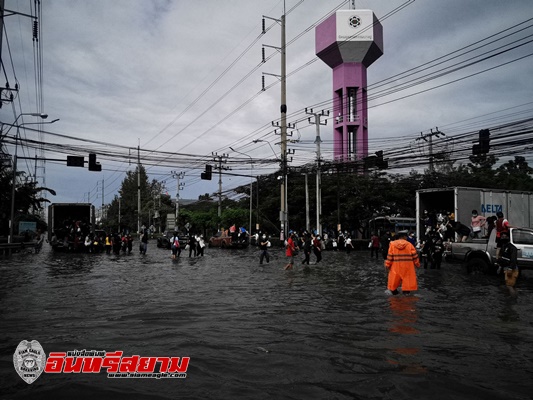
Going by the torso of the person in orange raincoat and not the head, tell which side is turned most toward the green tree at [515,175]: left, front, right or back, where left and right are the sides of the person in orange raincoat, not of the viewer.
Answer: front

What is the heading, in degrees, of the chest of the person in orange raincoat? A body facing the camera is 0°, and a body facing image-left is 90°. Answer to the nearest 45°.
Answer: approximately 180°

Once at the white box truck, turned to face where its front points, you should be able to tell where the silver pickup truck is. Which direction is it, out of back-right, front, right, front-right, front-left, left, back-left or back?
back-right

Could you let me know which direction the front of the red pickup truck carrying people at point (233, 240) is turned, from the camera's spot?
facing to the left of the viewer

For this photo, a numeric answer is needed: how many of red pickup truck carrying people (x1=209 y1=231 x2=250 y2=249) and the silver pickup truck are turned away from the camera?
0

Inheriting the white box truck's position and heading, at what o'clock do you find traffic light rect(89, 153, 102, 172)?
The traffic light is roughly at 7 o'clock from the white box truck.

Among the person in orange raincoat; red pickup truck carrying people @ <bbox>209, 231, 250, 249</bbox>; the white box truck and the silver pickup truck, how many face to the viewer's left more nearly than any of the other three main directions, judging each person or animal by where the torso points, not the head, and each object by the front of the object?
1

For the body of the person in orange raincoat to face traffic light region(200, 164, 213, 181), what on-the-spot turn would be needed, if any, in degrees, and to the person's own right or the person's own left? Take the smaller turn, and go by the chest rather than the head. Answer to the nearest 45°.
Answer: approximately 45° to the person's own left

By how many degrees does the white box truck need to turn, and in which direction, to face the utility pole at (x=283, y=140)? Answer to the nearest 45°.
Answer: approximately 90° to its left

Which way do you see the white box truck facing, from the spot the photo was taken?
facing away from the viewer and to the right of the viewer

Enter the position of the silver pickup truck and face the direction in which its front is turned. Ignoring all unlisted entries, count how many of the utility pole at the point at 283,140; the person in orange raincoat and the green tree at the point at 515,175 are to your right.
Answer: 1

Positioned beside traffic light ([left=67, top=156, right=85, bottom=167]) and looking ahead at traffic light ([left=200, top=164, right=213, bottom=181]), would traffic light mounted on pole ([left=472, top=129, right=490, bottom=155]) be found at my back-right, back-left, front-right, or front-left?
front-right

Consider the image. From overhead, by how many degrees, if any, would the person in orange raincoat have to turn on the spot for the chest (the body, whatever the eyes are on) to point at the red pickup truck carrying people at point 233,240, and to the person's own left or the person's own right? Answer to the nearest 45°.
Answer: approximately 45° to the person's own left

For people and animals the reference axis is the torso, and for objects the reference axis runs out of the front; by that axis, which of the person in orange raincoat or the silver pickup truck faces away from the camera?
the person in orange raincoat

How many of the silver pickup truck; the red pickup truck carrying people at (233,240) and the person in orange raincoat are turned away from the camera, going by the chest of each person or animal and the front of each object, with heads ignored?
1
